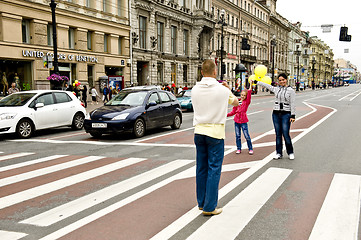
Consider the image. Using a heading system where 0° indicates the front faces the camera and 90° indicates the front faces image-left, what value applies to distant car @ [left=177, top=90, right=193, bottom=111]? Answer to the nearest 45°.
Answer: approximately 45°

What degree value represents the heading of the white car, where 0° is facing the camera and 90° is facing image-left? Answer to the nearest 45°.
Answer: approximately 45°

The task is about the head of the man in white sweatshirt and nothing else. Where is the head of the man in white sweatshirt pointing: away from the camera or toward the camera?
away from the camera

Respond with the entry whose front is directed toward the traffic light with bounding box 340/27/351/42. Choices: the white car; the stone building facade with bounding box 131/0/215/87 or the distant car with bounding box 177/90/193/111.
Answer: the stone building facade

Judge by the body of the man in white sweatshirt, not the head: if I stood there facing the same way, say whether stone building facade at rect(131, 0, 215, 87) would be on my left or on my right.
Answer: on my left

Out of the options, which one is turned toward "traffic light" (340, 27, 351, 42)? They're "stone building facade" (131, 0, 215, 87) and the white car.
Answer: the stone building facade

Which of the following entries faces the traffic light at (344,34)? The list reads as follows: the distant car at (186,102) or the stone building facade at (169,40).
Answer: the stone building facade

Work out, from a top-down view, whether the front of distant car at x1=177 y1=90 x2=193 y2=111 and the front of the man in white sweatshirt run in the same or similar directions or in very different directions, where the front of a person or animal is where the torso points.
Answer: very different directions

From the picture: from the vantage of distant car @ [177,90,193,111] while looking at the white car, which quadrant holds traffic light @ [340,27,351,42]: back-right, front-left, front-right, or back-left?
back-left

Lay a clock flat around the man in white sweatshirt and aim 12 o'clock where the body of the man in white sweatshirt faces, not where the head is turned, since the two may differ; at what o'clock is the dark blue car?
The dark blue car is roughly at 10 o'clock from the man in white sweatshirt.
